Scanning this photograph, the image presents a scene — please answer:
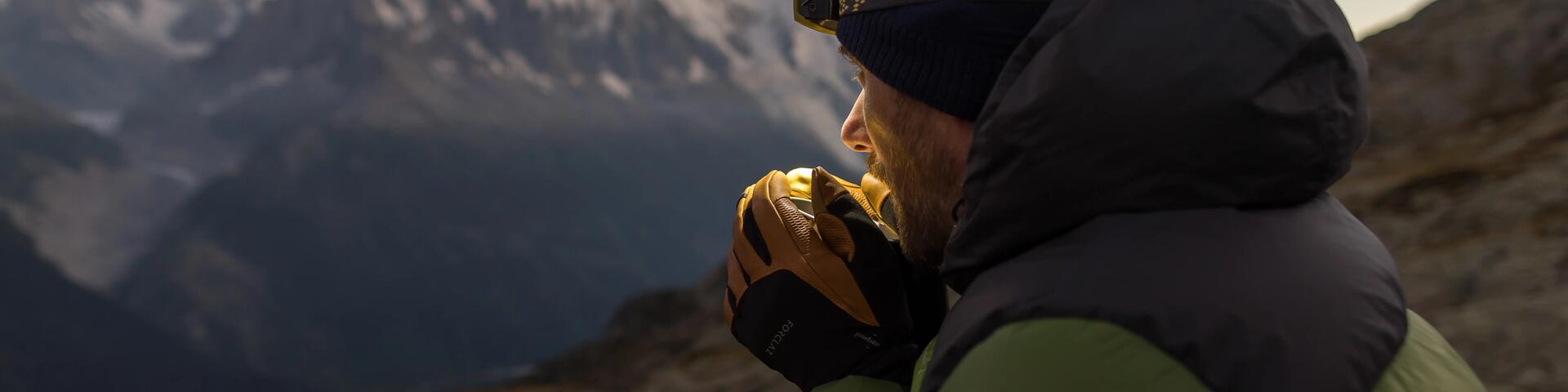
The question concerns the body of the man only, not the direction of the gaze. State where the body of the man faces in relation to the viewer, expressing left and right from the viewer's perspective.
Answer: facing away from the viewer and to the left of the viewer

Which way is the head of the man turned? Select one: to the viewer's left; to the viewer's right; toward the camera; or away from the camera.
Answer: to the viewer's left
